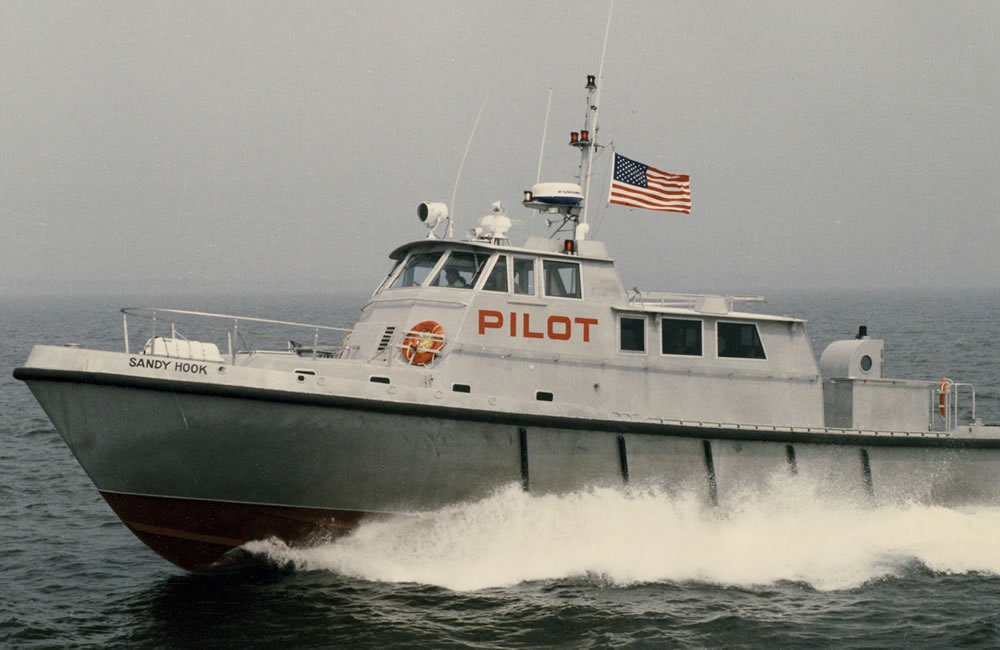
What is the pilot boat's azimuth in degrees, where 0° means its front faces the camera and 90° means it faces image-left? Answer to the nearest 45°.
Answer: approximately 45°
